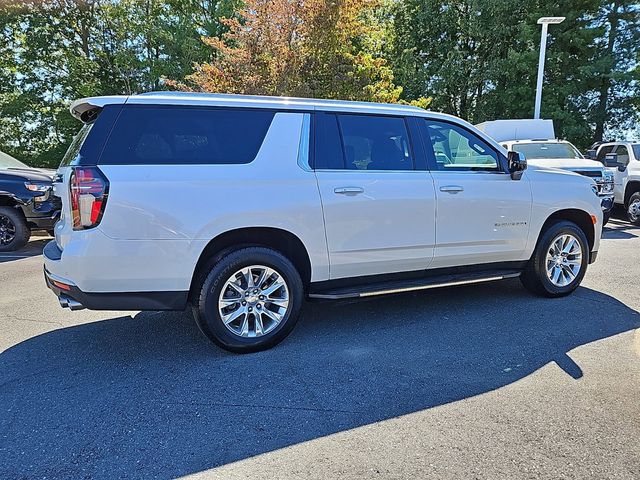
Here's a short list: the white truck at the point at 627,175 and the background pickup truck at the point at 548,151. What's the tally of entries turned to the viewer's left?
0

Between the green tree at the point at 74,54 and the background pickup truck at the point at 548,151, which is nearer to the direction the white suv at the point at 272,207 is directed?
the background pickup truck

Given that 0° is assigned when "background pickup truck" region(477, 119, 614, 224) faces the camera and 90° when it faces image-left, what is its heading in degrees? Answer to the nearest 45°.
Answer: approximately 315°

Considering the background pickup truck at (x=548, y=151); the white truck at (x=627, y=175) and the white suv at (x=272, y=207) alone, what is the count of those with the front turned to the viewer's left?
0

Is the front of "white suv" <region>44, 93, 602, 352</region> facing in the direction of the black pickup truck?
no

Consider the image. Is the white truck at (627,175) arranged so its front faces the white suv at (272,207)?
no

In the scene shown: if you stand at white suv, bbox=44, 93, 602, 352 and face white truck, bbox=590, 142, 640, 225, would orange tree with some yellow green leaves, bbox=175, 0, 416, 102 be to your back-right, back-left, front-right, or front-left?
front-left

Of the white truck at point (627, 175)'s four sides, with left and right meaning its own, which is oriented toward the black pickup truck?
right

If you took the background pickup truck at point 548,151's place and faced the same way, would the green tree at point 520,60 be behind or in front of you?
behind

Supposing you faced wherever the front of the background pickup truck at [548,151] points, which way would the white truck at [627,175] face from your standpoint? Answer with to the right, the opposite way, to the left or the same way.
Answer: the same way

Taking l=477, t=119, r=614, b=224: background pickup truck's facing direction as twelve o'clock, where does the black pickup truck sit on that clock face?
The black pickup truck is roughly at 3 o'clock from the background pickup truck.

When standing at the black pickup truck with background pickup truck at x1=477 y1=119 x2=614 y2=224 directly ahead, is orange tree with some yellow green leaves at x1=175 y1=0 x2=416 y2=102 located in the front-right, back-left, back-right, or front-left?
front-left

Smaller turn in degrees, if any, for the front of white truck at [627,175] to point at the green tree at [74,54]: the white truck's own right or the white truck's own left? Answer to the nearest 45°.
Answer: approximately 135° to the white truck's own right

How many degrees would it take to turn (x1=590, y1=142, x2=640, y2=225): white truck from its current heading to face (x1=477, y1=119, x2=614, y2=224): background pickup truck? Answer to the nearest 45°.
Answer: approximately 90° to its right

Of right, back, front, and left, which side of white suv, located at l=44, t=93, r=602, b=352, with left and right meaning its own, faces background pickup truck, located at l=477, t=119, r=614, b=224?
front

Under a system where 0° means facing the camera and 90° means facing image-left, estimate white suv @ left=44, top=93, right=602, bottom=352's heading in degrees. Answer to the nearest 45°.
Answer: approximately 225°

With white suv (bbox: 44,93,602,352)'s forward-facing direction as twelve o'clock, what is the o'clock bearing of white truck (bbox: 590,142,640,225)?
white truck (bbox: 590,142,640,225) is roughly at 12 o'clock from white suv (bbox: 44,93,602,352).

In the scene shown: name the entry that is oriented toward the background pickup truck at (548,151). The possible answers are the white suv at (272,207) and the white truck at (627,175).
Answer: the white suv at (272,207)
